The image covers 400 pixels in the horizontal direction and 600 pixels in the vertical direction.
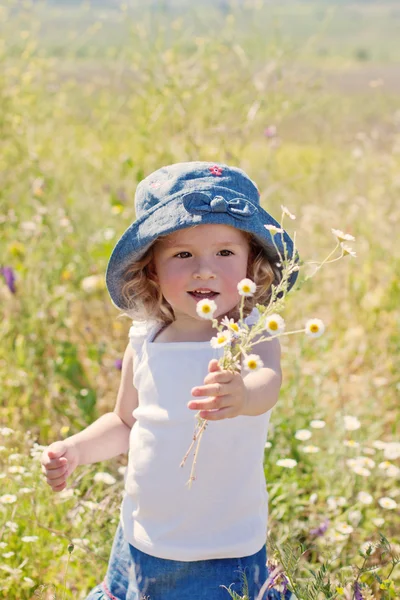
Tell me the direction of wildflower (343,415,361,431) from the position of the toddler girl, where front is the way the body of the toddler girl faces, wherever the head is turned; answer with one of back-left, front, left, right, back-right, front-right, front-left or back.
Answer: back-left

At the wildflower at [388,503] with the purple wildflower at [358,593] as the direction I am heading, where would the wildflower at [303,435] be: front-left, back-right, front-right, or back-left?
back-right

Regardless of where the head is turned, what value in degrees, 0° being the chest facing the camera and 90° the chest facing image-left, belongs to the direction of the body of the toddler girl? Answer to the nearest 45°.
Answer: approximately 0°

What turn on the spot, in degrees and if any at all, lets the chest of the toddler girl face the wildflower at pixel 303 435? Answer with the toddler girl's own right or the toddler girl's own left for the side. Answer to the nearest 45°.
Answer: approximately 135° to the toddler girl's own left

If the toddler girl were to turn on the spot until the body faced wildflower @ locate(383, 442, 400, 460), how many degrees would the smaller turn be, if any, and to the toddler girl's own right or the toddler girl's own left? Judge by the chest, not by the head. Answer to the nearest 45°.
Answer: approximately 135° to the toddler girl's own left

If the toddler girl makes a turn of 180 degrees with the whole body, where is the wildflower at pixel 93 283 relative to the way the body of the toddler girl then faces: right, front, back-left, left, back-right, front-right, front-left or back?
front
